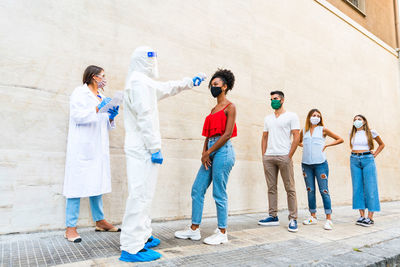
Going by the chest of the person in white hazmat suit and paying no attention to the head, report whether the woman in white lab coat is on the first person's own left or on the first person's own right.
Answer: on the first person's own left

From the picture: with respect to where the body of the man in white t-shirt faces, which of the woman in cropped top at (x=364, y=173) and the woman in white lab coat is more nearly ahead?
the woman in white lab coat

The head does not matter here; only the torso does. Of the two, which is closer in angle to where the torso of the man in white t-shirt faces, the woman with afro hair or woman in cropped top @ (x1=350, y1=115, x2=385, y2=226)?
the woman with afro hair

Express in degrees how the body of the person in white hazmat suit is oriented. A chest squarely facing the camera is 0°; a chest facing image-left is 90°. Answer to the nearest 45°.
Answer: approximately 270°

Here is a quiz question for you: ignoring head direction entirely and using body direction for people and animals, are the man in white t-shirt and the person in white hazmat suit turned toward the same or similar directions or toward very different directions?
very different directions

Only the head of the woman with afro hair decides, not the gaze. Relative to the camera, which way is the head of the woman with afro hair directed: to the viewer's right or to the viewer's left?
to the viewer's left

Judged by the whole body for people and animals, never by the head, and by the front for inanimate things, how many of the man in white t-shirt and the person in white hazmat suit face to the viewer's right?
1

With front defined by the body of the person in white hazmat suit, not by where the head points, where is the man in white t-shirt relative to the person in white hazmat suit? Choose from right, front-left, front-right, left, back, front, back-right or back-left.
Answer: front-left

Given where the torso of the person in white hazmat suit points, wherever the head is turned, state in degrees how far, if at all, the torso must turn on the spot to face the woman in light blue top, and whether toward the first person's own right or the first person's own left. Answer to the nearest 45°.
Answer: approximately 45° to the first person's own left

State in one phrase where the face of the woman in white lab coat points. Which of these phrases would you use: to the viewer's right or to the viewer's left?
to the viewer's right

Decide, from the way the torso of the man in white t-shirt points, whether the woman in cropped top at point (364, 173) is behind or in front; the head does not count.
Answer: behind
